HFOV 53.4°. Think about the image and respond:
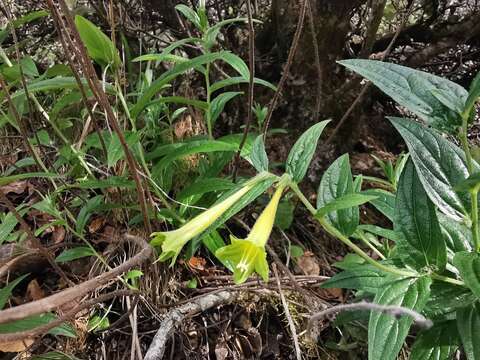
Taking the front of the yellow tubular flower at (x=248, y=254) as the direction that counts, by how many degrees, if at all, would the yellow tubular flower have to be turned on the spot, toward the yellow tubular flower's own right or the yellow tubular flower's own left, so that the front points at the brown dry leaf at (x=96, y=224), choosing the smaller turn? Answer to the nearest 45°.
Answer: approximately 90° to the yellow tubular flower's own right

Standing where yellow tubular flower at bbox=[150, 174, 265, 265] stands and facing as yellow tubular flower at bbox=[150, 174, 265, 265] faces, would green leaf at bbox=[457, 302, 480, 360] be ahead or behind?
behind

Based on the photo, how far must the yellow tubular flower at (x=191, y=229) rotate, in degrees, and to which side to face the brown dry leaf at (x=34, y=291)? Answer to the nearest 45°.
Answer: approximately 45° to its right

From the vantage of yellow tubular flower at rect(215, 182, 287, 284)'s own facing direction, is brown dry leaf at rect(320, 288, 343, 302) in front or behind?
behind

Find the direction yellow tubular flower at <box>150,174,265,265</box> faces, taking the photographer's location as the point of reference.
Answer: facing to the left of the viewer

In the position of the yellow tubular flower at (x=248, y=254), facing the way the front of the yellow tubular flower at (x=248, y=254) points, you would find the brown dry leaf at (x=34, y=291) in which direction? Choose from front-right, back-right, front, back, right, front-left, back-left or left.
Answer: right

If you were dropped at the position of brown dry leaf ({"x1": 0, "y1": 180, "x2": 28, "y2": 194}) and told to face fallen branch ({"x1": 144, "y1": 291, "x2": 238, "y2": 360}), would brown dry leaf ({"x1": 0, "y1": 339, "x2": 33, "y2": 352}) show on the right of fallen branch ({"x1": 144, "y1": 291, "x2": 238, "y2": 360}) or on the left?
right

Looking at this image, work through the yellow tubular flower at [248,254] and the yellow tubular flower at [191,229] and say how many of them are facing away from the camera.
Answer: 0

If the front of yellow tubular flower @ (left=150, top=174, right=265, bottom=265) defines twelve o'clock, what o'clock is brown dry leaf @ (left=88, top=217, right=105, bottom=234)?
The brown dry leaf is roughly at 2 o'clock from the yellow tubular flower.
